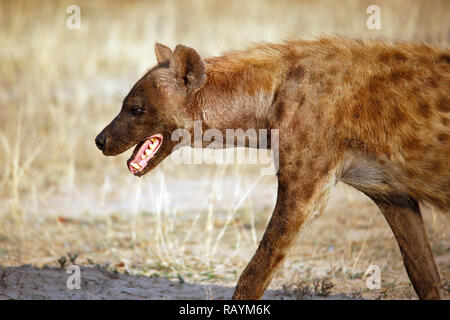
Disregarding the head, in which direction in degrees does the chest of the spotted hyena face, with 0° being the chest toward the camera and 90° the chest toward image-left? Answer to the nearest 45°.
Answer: approximately 90°
